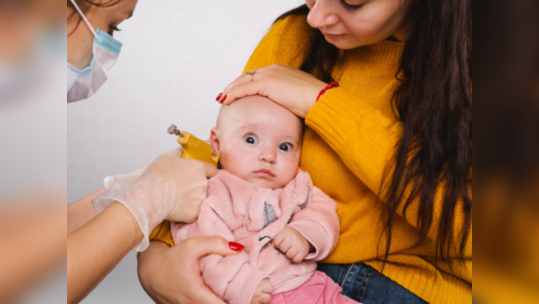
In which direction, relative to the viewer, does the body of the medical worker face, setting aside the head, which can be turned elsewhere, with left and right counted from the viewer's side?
facing to the right of the viewer

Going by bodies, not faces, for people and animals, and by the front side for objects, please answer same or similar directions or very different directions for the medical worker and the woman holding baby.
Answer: very different directions

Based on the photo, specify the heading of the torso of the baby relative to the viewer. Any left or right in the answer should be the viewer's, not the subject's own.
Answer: facing the viewer

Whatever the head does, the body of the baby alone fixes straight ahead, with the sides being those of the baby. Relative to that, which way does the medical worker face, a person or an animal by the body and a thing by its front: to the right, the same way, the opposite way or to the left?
to the left

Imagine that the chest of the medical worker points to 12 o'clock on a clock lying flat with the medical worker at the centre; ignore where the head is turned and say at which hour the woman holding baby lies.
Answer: The woman holding baby is roughly at 12 o'clock from the medical worker.

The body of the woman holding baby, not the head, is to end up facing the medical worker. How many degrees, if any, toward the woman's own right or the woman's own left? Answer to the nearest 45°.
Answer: approximately 45° to the woman's own right

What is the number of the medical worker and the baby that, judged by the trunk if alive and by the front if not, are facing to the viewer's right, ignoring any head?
1

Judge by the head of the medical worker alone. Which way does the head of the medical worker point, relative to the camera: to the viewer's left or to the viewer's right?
to the viewer's right

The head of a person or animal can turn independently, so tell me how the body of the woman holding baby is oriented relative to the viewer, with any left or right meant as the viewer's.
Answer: facing the viewer and to the left of the viewer
